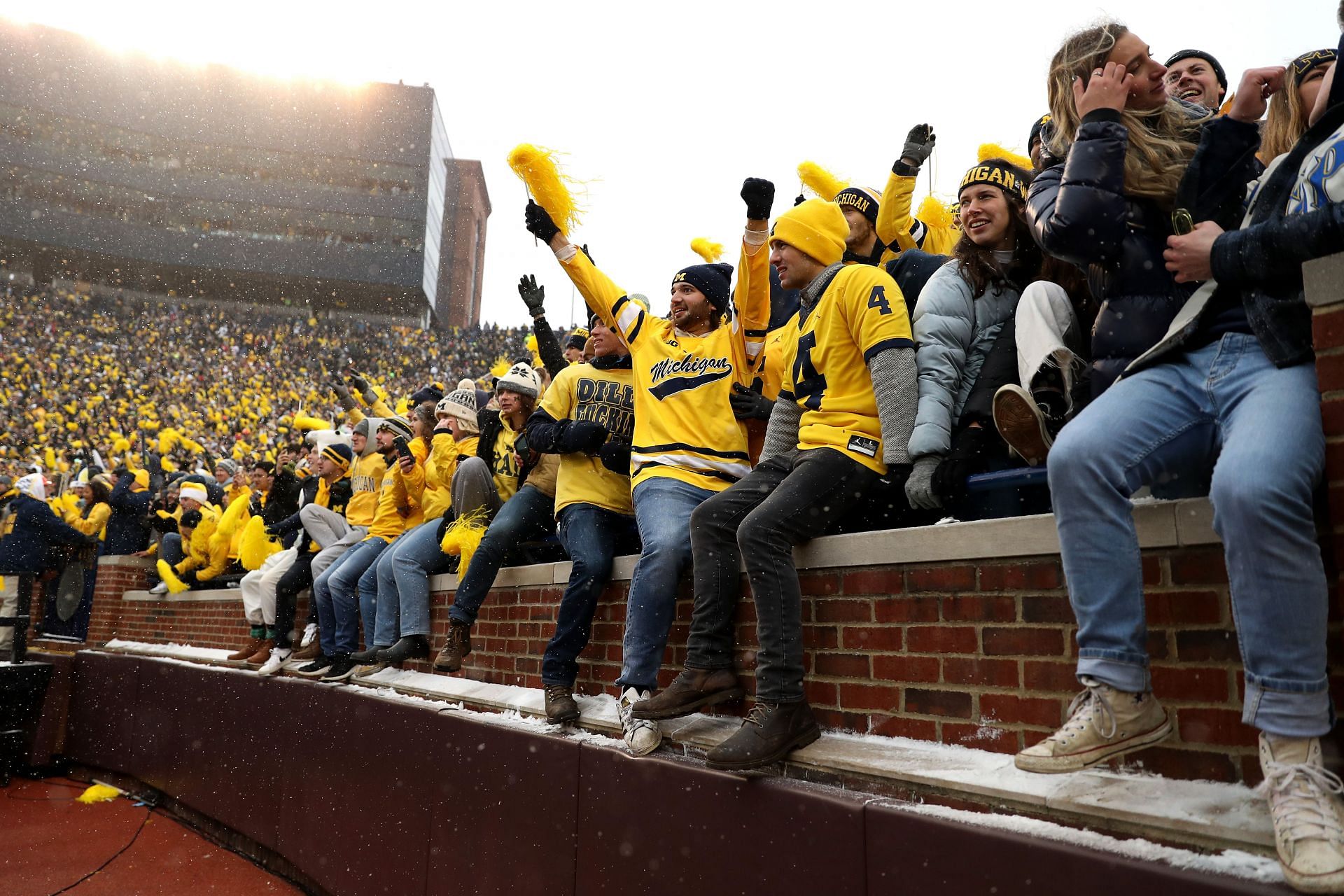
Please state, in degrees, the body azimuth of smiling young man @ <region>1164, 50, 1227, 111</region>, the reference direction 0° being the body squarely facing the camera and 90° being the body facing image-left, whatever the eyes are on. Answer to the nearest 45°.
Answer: approximately 45°

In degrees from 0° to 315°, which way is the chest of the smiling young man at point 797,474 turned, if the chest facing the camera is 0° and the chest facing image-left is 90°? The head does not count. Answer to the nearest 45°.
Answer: approximately 45°

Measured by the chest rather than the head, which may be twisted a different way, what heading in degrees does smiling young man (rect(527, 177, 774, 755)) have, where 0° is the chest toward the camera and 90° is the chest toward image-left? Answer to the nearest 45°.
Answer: approximately 0°

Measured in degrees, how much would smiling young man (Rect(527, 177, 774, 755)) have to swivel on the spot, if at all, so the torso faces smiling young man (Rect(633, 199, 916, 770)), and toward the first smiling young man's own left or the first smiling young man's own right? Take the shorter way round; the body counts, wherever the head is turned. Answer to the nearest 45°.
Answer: approximately 45° to the first smiling young man's own left

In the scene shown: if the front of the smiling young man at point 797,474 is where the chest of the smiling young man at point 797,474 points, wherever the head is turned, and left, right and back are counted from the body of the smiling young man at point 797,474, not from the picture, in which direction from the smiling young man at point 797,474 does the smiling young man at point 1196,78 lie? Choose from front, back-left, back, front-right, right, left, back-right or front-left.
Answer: back-left

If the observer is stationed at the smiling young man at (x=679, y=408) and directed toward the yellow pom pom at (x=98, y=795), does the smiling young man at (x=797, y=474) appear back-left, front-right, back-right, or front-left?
back-left

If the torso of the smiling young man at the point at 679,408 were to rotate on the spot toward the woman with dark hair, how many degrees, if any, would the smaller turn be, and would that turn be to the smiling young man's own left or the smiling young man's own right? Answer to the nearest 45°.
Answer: approximately 45° to the smiling young man's own left

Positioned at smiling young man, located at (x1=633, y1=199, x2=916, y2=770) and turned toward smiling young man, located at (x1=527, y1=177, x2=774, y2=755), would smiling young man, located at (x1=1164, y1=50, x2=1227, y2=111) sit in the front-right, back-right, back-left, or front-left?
back-right

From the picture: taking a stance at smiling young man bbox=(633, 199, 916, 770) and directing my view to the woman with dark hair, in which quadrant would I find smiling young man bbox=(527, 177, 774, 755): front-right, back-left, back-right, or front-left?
back-left

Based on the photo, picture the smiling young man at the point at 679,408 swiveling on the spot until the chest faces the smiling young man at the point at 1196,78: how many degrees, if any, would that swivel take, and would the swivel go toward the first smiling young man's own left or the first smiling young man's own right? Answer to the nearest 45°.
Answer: approximately 90° to the first smiling young man's own left

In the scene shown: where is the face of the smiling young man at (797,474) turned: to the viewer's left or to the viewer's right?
to the viewer's left

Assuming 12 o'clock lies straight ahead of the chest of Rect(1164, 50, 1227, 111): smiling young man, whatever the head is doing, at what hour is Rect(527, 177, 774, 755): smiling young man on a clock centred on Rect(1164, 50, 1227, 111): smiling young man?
Rect(527, 177, 774, 755): smiling young man is roughly at 1 o'clock from Rect(1164, 50, 1227, 111): smiling young man.

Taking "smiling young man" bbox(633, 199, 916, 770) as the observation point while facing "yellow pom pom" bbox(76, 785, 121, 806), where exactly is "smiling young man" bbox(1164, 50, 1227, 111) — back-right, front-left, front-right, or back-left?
back-right
